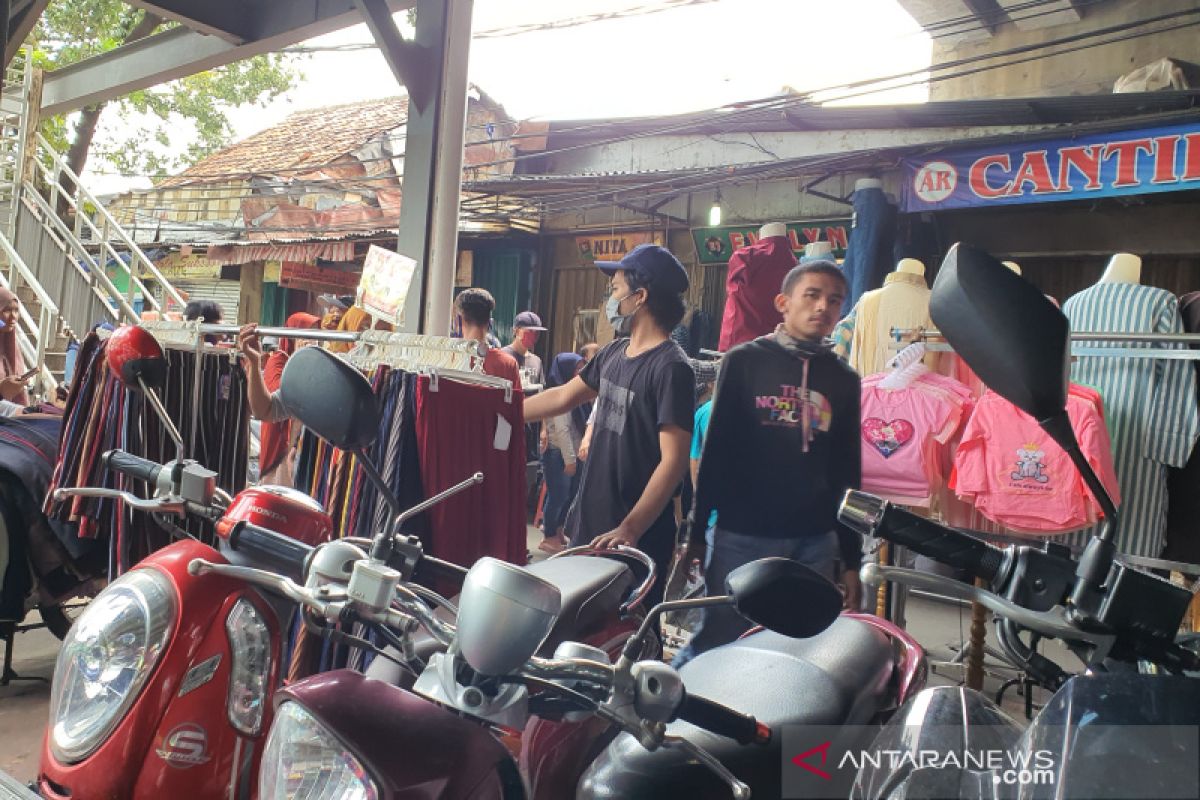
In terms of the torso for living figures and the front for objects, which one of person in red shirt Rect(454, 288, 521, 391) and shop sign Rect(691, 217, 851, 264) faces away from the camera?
the person in red shirt

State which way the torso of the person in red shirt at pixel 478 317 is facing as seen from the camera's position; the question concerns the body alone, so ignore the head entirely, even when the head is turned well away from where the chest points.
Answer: away from the camera

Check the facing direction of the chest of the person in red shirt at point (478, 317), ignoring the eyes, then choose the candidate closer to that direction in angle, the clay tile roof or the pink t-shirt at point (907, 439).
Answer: the clay tile roof

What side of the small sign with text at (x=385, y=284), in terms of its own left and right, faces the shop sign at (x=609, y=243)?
back

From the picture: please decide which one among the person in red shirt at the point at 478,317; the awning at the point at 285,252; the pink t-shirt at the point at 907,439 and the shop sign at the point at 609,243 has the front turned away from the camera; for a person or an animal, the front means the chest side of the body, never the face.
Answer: the person in red shirt

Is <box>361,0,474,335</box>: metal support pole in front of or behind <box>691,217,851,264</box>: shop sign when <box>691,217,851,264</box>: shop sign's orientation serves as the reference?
in front

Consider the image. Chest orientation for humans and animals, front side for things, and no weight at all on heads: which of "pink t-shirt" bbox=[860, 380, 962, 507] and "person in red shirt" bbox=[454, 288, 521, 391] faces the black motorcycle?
the pink t-shirt

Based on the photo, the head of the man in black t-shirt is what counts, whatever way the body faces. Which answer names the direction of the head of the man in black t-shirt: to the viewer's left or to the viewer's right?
to the viewer's left

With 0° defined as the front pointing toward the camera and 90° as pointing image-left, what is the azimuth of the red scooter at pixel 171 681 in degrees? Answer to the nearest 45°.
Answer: approximately 45°

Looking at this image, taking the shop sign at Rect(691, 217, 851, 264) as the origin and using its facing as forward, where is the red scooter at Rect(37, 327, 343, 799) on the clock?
The red scooter is roughly at 12 o'clock from the shop sign.

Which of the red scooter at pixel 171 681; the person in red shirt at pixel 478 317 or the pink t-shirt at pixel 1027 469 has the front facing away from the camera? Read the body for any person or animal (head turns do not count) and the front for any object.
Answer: the person in red shirt

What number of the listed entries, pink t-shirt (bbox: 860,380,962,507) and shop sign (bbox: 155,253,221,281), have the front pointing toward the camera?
2

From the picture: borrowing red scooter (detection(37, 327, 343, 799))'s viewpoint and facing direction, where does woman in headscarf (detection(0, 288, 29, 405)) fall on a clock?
The woman in headscarf is roughly at 4 o'clock from the red scooter.

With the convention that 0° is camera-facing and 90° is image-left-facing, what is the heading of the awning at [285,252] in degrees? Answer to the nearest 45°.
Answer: approximately 0°
